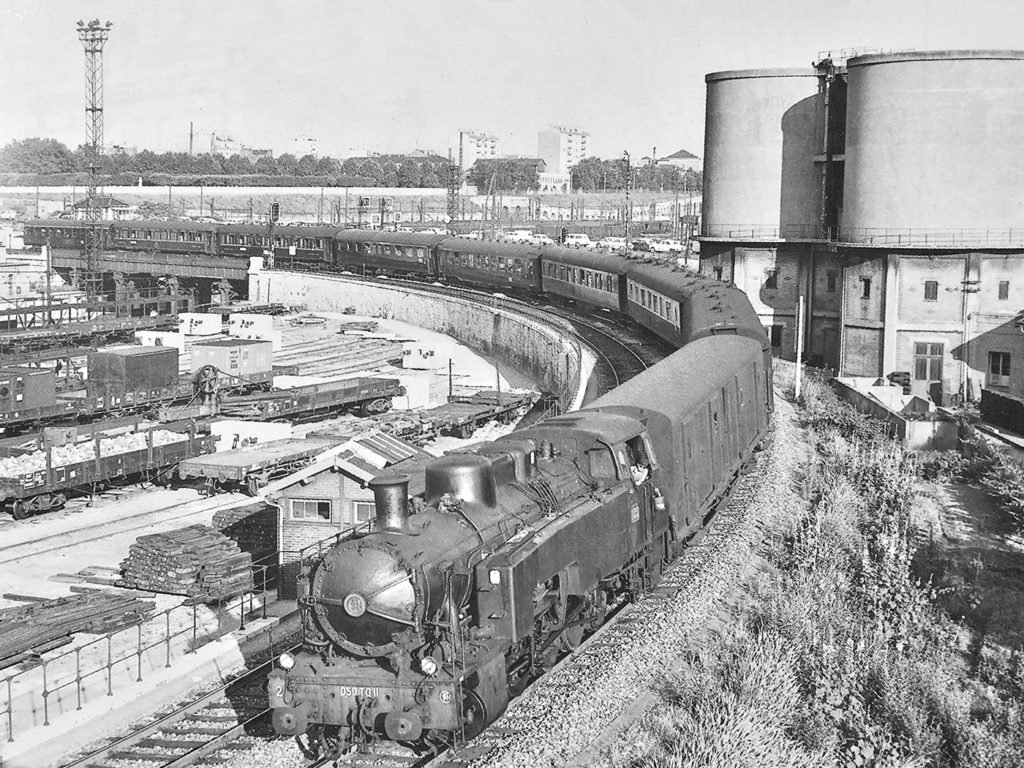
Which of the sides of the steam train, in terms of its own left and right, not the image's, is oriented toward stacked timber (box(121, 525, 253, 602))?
right

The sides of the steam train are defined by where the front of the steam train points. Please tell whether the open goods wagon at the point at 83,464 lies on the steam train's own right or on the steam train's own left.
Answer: on the steam train's own right

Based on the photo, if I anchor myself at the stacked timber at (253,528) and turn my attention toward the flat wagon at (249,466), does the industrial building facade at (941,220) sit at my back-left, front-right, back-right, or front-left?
front-right

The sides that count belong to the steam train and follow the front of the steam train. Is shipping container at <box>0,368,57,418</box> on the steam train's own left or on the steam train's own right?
on the steam train's own right

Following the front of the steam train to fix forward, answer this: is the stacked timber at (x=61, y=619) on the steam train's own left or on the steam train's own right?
on the steam train's own right

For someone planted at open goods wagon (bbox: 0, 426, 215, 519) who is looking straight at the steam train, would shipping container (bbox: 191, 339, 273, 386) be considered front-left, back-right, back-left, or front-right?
back-left

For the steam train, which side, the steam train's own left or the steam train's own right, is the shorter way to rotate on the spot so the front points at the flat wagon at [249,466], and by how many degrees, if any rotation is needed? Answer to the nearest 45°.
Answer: approximately 135° to the steam train's own right

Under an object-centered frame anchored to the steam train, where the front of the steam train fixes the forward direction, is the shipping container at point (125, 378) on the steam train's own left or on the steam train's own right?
on the steam train's own right

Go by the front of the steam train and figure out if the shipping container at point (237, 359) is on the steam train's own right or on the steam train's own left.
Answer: on the steam train's own right

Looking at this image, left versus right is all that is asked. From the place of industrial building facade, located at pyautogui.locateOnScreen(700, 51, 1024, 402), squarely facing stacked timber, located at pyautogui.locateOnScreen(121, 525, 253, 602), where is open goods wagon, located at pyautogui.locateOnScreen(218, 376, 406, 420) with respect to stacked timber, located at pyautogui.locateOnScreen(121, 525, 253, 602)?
right

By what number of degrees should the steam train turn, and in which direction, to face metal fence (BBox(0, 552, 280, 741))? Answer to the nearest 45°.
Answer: approximately 90° to its right

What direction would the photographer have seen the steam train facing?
facing the viewer and to the left of the viewer
